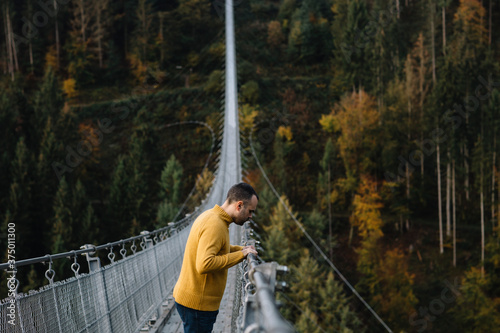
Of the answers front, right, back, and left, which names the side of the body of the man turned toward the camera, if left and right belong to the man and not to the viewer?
right

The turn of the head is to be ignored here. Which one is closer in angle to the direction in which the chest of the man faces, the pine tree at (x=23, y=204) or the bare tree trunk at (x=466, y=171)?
the bare tree trunk

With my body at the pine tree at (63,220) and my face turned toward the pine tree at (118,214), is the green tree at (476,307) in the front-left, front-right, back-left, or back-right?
front-right

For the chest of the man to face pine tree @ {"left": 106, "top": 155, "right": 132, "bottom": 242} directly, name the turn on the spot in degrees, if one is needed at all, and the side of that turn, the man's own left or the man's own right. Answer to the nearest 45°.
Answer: approximately 90° to the man's own left

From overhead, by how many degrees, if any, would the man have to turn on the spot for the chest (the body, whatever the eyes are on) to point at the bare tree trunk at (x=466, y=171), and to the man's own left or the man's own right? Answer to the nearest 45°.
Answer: approximately 45° to the man's own left

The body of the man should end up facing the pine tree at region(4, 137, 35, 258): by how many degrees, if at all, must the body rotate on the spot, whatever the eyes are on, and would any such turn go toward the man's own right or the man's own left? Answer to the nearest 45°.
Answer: approximately 90° to the man's own left

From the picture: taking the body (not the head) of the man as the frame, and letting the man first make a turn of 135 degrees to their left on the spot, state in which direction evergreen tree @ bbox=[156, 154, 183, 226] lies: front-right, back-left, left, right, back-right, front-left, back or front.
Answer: front-right

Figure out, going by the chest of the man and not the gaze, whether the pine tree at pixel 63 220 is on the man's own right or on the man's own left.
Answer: on the man's own left

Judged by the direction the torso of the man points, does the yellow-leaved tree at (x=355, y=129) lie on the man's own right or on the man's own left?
on the man's own left

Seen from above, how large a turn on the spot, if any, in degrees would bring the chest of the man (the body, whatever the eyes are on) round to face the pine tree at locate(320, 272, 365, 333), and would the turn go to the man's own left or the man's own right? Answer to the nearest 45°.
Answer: approximately 90° to the man's own left

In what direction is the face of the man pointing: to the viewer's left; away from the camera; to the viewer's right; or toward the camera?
to the viewer's right
